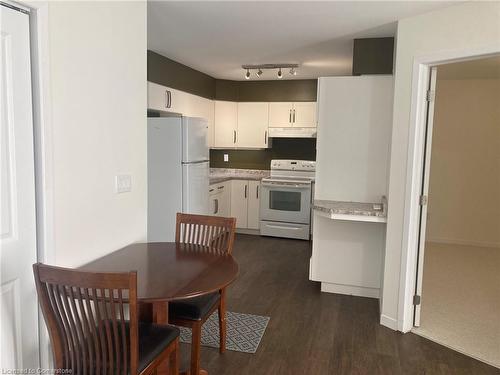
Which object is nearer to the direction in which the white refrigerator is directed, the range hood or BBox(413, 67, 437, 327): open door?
the open door

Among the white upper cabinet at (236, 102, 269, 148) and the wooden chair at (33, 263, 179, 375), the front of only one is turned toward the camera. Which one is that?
the white upper cabinet

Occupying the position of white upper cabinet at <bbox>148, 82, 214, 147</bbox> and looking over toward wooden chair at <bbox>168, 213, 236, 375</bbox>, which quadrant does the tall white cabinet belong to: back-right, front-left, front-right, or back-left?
front-left

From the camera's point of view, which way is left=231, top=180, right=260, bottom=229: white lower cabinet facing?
toward the camera

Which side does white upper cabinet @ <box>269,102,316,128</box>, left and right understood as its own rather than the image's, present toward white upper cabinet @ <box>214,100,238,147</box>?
right

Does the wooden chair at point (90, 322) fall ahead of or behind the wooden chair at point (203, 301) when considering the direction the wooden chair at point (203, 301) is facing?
ahead

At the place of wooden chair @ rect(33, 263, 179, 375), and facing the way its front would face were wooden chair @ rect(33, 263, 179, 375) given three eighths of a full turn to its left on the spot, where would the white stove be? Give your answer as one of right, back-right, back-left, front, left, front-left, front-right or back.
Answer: back-right

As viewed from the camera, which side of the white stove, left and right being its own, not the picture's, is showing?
front

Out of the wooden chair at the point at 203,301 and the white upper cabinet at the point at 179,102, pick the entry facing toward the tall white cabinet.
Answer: the white upper cabinet

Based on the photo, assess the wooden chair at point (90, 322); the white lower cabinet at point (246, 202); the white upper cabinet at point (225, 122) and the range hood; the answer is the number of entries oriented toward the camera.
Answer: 3

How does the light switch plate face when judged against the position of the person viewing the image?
facing the viewer and to the right of the viewer

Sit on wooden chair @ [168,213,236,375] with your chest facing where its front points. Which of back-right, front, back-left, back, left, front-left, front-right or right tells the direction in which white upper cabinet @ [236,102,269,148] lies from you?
back-right

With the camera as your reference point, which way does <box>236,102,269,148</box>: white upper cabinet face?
facing the viewer

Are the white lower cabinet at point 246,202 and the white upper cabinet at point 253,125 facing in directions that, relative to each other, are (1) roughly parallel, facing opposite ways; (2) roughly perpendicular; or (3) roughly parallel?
roughly parallel

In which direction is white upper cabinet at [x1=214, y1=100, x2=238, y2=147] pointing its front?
toward the camera

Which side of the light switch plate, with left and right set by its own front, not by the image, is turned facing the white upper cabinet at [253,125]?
left

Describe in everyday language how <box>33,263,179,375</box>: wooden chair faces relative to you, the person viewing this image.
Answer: facing away from the viewer and to the right of the viewer
